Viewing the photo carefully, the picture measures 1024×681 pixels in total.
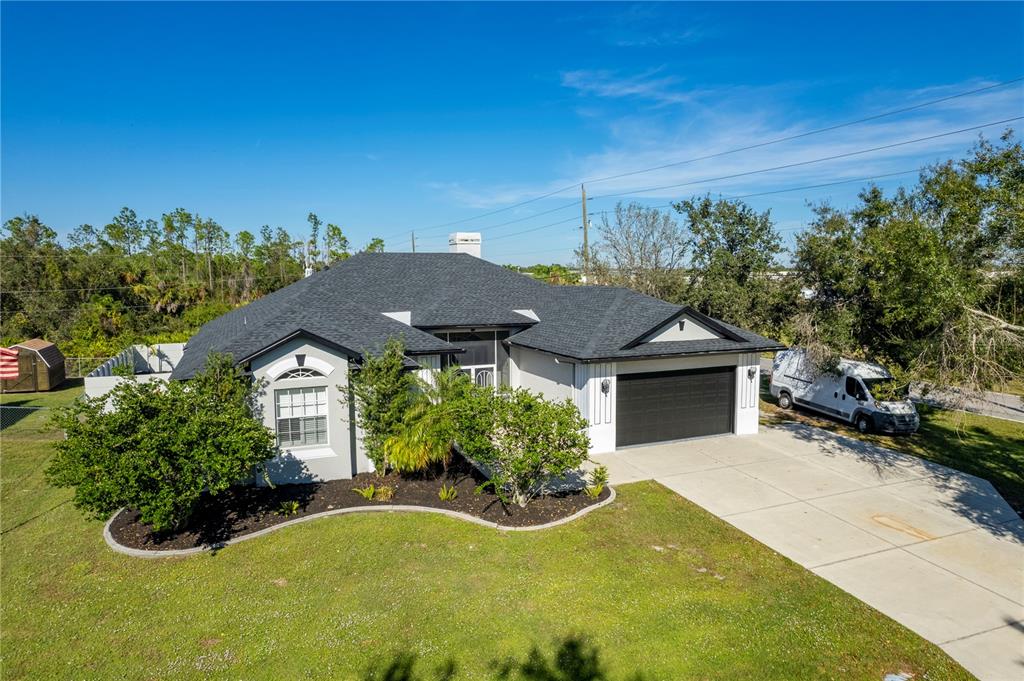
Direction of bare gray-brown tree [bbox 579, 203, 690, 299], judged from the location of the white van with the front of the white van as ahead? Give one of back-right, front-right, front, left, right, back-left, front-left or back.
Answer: back

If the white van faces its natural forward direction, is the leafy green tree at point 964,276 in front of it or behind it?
in front

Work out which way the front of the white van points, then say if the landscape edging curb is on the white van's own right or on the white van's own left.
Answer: on the white van's own right

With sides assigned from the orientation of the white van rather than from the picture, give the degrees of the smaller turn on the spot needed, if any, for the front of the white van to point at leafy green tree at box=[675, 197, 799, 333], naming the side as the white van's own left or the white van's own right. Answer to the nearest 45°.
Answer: approximately 180°

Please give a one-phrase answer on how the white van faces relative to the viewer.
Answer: facing the viewer and to the right of the viewer

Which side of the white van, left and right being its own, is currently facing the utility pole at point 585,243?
back

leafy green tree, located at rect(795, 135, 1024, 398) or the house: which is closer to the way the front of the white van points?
the leafy green tree

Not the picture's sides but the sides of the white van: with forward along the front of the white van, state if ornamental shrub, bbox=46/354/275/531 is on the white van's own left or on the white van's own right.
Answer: on the white van's own right
